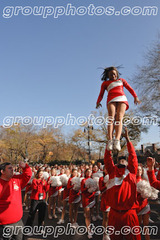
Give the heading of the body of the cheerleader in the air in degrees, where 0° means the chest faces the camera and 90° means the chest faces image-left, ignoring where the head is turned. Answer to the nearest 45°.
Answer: approximately 0°

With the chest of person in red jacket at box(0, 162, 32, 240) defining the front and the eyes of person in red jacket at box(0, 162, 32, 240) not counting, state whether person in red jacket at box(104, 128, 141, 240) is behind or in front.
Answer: in front

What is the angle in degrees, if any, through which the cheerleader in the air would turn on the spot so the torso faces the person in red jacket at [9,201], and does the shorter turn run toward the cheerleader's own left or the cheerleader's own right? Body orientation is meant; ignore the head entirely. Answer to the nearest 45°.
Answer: approximately 90° to the cheerleader's own right

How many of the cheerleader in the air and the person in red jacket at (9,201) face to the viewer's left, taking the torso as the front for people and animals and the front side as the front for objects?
0
